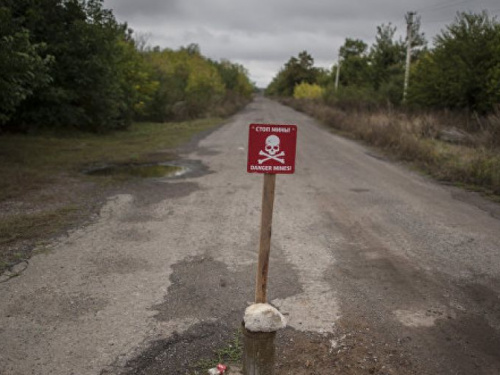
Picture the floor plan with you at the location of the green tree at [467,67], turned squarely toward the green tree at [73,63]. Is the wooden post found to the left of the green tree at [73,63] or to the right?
left

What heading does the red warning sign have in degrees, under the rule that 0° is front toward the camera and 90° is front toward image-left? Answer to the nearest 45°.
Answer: approximately 0°

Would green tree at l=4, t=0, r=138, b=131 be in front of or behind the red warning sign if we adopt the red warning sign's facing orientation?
behind

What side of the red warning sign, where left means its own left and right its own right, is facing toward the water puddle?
back

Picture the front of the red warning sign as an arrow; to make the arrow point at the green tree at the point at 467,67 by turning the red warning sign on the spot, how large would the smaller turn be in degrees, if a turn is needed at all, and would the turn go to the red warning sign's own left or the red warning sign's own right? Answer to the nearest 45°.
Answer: approximately 135° to the red warning sign's own left
